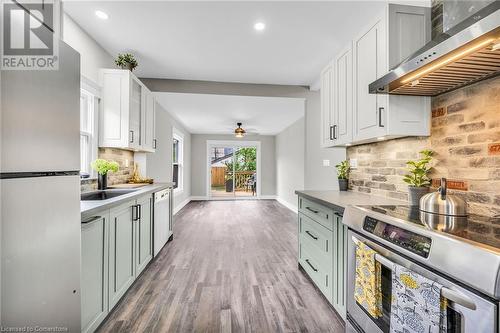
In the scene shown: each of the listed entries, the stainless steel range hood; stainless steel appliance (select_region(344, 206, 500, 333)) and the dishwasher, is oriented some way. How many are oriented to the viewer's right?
1

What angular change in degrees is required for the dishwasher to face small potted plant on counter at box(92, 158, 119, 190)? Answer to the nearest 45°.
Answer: approximately 135° to its right

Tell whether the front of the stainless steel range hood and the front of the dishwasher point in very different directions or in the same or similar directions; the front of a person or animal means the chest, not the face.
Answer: very different directions

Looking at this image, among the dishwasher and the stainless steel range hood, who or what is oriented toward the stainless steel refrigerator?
the stainless steel range hood

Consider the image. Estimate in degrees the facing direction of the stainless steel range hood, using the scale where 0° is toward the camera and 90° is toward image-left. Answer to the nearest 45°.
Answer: approximately 45°

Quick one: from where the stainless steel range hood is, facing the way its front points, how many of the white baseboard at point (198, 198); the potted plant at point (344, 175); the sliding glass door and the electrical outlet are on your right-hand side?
4

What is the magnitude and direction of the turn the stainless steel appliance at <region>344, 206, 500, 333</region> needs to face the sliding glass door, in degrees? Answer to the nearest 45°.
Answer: approximately 90° to its right

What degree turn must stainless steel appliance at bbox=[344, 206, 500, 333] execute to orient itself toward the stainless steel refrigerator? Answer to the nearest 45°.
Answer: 0° — it already faces it

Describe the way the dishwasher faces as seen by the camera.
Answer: facing to the right of the viewer

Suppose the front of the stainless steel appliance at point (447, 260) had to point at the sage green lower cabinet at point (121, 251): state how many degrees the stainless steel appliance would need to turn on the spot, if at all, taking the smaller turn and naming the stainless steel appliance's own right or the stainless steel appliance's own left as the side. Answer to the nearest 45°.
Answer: approximately 45° to the stainless steel appliance's own right

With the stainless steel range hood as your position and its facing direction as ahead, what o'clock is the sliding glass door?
The sliding glass door is roughly at 3 o'clock from the stainless steel range hood.

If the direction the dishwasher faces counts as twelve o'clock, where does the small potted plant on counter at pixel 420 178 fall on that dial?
The small potted plant on counter is roughly at 2 o'clock from the dishwasher.

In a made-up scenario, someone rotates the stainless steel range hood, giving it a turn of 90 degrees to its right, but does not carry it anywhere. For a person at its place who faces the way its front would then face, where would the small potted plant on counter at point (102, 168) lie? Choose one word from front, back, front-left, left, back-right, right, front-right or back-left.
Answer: front-left

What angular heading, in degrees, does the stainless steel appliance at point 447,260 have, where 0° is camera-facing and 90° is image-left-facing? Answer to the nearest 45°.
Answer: approximately 45°
